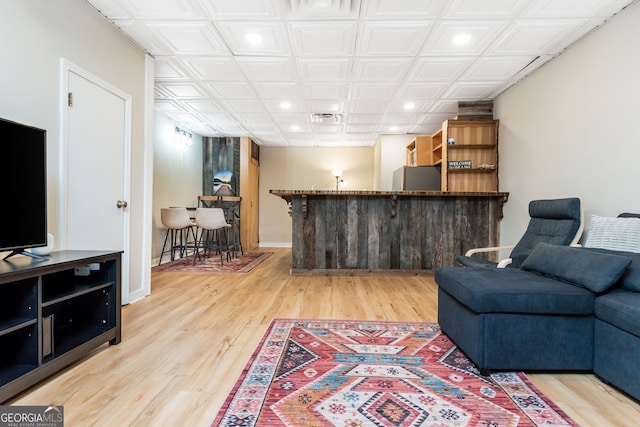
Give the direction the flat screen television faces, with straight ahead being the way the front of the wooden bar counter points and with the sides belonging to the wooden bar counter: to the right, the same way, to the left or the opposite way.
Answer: to the left

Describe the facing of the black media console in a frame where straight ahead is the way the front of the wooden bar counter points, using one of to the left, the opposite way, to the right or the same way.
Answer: to the left

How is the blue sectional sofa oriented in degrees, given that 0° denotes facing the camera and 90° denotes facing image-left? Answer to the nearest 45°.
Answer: approximately 45°

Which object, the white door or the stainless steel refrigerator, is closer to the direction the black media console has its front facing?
the stainless steel refrigerator

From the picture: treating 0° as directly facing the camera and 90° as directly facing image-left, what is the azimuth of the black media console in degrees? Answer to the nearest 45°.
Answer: approximately 315°

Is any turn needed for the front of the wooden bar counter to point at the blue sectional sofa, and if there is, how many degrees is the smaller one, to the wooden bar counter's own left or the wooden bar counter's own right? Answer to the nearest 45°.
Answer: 0° — it already faces it

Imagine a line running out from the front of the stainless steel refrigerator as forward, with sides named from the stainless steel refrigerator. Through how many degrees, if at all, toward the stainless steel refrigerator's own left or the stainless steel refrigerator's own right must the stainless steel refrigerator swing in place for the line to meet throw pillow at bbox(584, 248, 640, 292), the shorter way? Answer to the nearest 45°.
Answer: approximately 90° to the stainless steel refrigerator's own left

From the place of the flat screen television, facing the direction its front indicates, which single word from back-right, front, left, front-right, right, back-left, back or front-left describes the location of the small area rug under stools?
left
